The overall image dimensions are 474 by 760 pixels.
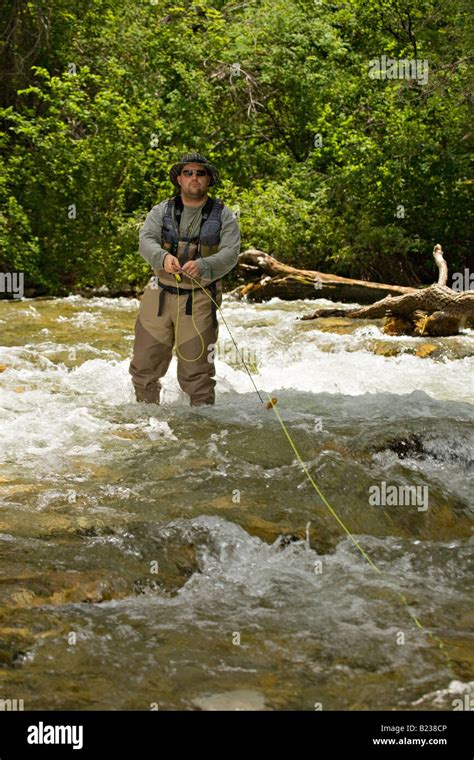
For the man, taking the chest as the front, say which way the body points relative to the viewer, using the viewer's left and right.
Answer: facing the viewer

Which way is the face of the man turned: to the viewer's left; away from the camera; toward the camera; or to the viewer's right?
toward the camera

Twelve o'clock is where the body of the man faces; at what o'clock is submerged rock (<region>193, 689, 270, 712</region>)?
The submerged rock is roughly at 12 o'clock from the man.

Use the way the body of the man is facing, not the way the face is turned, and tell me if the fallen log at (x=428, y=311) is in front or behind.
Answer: behind

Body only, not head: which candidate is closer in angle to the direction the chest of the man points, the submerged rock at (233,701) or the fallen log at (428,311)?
the submerged rock
